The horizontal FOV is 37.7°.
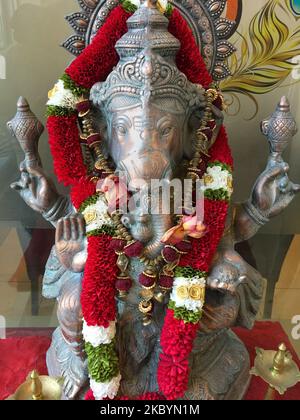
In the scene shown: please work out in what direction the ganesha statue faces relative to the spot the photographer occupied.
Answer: facing the viewer
